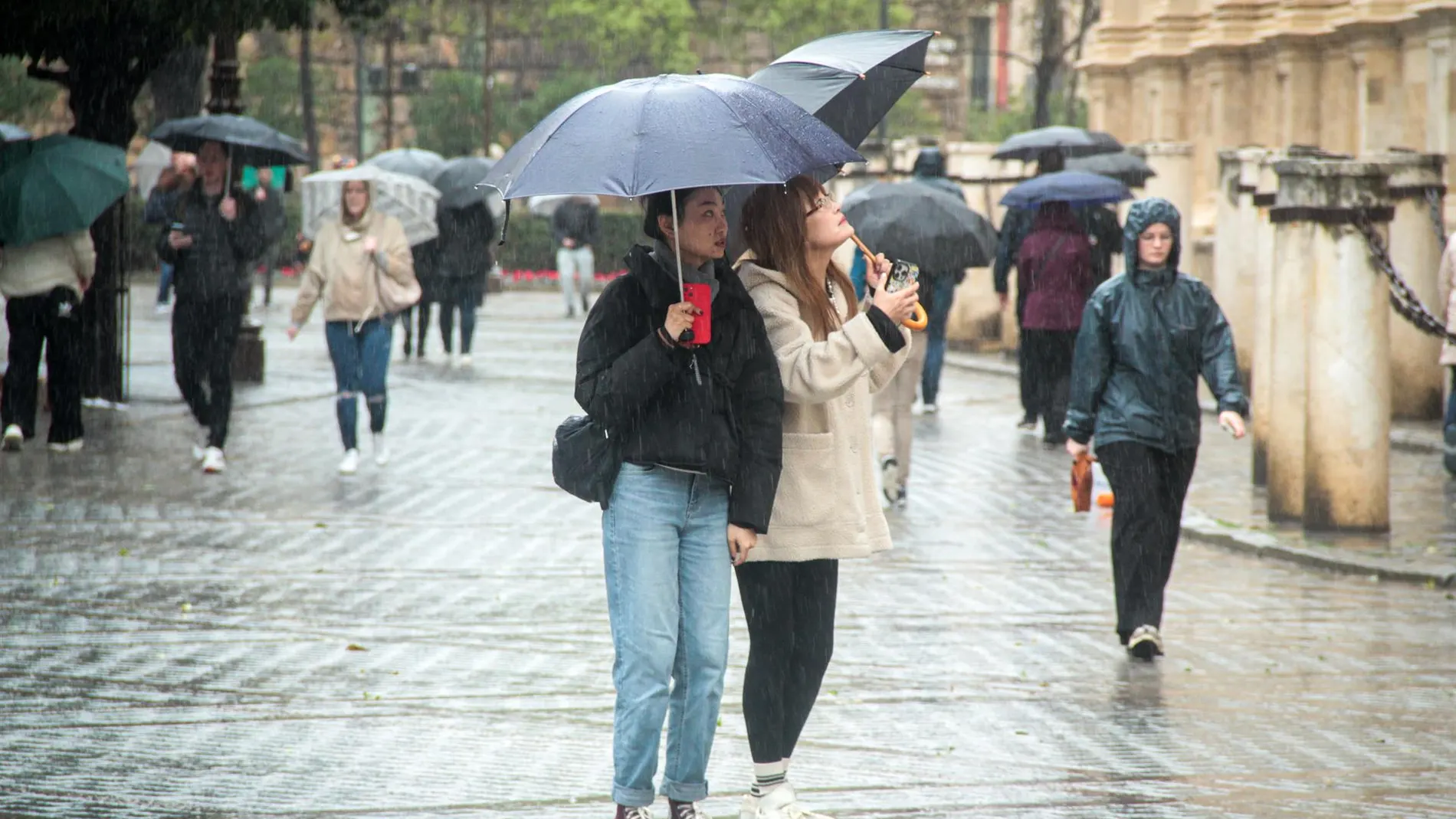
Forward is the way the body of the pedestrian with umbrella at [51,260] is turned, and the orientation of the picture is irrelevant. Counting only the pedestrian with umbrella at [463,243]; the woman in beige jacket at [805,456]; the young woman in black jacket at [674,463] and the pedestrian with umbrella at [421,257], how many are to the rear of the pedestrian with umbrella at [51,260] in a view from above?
2

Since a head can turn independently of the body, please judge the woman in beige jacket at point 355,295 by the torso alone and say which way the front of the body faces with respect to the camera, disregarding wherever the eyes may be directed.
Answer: toward the camera

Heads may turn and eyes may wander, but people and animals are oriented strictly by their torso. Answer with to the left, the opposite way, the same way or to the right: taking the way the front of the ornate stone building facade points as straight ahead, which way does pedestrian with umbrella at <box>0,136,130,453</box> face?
to the right

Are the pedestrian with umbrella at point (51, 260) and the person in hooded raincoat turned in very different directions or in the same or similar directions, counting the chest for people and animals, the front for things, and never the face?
very different directions

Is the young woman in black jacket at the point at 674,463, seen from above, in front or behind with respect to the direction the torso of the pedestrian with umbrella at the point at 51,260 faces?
behind

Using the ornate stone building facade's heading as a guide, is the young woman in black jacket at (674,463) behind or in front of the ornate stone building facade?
in front

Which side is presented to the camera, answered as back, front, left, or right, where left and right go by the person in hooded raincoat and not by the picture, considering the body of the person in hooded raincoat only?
front

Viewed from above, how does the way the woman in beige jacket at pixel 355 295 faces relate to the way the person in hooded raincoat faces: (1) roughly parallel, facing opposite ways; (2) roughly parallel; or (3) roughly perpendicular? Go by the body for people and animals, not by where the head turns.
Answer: roughly parallel

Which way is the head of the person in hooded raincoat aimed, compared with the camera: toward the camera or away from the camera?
toward the camera

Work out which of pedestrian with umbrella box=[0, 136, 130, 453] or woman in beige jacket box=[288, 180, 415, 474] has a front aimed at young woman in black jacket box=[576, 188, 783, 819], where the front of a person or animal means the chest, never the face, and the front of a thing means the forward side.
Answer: the woman in beige jacket

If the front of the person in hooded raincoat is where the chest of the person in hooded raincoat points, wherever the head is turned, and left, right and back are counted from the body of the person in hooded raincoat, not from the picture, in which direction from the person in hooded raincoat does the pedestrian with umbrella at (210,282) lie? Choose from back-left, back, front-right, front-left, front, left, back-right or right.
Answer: back-right

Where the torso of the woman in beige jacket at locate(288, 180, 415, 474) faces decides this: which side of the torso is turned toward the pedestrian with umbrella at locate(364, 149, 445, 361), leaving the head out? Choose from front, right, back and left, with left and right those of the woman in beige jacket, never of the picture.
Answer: back

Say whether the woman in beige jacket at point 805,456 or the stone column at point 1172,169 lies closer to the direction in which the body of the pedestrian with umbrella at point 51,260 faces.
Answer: the stone column

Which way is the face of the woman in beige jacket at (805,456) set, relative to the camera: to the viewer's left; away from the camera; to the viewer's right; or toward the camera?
to the viewer's right

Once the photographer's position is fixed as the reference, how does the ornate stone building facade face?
facing the viewer and to the left of the viewer

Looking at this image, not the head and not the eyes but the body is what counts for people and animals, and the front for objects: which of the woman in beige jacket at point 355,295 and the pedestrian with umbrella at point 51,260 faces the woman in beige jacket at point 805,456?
the woman in beige jacket at point 355,295

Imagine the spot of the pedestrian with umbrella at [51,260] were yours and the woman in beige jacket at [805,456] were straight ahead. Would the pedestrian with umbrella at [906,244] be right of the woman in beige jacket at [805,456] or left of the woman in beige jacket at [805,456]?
left

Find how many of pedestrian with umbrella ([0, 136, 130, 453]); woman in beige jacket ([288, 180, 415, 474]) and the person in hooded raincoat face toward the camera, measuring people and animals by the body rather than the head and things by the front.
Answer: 2

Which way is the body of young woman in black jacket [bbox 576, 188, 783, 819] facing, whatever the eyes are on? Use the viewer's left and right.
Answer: facing the viewer and to the right of the viewer

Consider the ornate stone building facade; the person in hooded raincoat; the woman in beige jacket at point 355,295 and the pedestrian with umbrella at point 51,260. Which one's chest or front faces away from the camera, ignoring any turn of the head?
the pedestrian with umbrella
